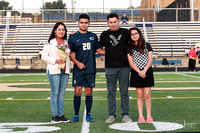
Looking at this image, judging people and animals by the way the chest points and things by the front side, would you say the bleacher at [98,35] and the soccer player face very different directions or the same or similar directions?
same or similar directions

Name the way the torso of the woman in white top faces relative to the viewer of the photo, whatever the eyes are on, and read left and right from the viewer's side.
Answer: facing the viewer and to the right of the viewer

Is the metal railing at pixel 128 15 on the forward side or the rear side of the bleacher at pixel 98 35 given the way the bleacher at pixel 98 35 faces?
on the rear side

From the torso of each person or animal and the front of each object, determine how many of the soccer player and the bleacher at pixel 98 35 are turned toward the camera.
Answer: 2

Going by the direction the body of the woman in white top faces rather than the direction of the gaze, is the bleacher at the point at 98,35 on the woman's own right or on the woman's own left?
on the woman's own left

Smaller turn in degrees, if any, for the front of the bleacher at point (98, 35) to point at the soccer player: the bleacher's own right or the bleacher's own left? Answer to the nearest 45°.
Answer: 0° — it already faces them

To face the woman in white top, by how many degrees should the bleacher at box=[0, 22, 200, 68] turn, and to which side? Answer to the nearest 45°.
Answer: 0° — it already faces them

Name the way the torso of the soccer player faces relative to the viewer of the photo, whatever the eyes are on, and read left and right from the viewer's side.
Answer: facing the viewer

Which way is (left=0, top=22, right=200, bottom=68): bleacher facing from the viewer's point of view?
toward the camera

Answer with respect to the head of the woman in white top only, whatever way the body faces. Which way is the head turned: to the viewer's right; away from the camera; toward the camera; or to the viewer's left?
toward the camera
